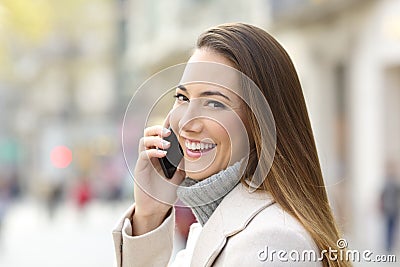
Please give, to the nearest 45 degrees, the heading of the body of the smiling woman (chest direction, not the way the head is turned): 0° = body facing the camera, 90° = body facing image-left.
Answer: approximately 45°

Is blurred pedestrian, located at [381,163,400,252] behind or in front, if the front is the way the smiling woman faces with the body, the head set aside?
behind

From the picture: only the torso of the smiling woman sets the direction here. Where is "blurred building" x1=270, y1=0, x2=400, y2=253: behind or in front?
behind
